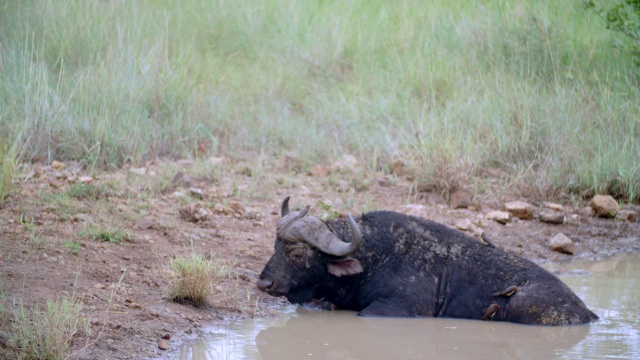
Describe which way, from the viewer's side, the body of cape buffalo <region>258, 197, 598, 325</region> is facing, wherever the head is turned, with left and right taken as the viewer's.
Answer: facing to the left of the viewer

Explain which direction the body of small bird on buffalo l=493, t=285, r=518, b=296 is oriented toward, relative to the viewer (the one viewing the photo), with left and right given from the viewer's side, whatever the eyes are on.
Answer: facing to the right of the viewer

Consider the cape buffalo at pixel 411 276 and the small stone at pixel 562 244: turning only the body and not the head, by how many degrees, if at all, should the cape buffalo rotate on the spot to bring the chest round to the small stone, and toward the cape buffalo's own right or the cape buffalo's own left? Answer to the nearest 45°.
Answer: approximately 135° to the cape buffalo's own right

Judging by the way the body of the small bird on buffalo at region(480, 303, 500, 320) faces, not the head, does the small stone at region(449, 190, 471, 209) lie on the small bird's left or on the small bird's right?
on the small bird's left

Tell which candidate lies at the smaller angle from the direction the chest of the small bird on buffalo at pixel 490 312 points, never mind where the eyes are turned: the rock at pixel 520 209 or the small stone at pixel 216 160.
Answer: the rock

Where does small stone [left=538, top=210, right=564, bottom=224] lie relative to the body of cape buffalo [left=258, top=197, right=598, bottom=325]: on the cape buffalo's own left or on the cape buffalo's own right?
on the cape buffalo's own right

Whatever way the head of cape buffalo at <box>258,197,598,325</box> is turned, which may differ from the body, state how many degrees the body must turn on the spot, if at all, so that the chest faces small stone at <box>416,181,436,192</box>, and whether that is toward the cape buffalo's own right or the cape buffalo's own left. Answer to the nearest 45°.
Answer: approximately 90° to the cape buffalo's own right

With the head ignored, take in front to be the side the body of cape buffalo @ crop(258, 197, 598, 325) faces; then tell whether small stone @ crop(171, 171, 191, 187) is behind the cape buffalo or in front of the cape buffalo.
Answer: in front

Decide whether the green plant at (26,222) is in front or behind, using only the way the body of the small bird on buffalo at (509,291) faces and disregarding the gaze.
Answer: behind
